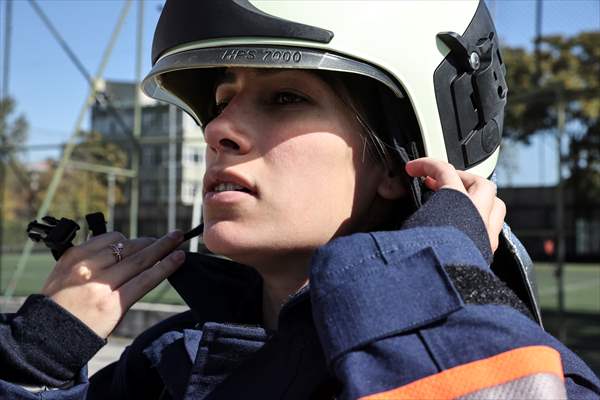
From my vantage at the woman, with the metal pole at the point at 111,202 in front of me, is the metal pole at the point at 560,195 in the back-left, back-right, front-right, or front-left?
front-right

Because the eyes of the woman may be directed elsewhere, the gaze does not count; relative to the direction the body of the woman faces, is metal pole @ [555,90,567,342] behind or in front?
behind

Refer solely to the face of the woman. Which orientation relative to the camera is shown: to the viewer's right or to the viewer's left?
to the viewer's left

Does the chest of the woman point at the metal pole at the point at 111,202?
no

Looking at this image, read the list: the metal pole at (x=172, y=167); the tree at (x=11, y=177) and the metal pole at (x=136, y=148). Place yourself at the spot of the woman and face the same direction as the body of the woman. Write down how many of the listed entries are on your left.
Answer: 0

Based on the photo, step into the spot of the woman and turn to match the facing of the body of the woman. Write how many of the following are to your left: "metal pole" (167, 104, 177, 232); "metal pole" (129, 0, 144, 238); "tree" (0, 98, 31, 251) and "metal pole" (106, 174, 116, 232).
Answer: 0

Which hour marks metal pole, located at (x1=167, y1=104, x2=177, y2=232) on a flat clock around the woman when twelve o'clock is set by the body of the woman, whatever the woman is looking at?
The metal pole is roughly at 4 o'clock from the woman.

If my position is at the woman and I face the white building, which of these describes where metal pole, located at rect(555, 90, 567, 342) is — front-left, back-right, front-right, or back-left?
front-right

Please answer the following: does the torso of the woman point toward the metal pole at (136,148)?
no

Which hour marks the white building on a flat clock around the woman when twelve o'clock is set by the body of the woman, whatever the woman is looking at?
The white building is roughly at 4 o'clock from the woman.

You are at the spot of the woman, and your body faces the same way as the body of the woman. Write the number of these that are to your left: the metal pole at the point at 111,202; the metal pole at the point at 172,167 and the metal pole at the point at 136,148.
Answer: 0

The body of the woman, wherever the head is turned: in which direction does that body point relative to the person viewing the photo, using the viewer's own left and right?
facing the viewer and to the left of the viewer

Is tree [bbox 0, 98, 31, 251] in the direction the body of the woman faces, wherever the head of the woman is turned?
no
